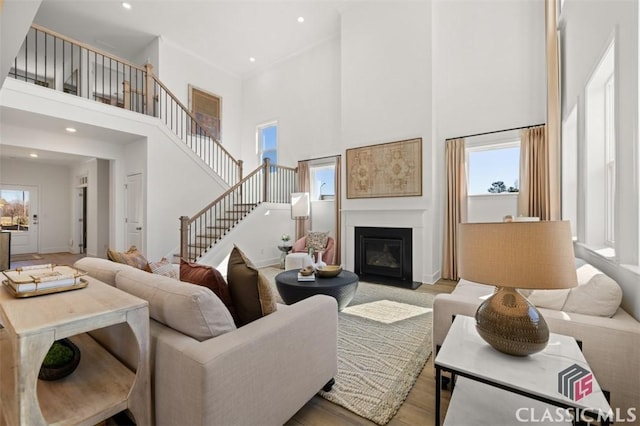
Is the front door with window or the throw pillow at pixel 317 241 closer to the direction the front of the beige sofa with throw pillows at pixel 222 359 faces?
the throw pillow

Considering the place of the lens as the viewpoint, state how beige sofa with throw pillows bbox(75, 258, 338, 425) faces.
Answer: facing away from the viewer and to the right of the viewer

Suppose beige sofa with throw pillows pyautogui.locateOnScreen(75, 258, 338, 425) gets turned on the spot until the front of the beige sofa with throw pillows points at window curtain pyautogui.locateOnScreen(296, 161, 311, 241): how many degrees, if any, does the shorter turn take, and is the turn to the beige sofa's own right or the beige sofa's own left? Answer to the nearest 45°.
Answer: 0° — it already faces it

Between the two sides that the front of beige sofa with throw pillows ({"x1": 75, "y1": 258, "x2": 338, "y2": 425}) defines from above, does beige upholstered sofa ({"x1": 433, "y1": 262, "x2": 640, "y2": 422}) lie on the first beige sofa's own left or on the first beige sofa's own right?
on the first beige sofa's own right

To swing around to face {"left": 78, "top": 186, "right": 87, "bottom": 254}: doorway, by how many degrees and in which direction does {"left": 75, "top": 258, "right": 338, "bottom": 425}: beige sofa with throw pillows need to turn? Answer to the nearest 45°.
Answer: approximately 45° to its left

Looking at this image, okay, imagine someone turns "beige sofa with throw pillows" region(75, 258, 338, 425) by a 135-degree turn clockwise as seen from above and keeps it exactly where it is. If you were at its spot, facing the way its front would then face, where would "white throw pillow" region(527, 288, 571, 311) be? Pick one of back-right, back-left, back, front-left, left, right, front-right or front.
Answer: left

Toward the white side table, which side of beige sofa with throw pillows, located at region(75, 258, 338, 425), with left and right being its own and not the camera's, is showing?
right

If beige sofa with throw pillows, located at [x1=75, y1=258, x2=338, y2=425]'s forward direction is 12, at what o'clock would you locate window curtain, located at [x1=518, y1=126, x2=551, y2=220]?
The window curtain is roughly at 1 o'clock from the beige sofa with throw pillows.

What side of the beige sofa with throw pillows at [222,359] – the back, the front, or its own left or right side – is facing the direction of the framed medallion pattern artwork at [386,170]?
front

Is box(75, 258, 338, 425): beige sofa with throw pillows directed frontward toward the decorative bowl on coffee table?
yes

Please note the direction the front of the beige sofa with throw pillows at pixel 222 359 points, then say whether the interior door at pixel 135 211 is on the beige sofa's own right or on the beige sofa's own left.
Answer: on the beige sofa's own left

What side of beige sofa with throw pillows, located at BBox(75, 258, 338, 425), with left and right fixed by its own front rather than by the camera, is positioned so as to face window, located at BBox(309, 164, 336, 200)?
front

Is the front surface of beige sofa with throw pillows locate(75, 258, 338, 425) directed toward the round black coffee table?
yes

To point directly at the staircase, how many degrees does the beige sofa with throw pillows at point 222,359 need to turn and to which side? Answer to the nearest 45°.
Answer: approximately 45° to its left

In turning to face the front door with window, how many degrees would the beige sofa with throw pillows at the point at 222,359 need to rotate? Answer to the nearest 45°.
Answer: approximately 90° to its left
